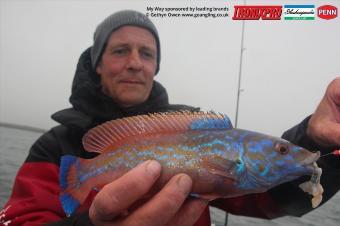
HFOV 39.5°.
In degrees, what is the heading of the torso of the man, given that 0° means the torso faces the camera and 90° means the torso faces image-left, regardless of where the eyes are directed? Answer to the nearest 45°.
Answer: approximately 0°
